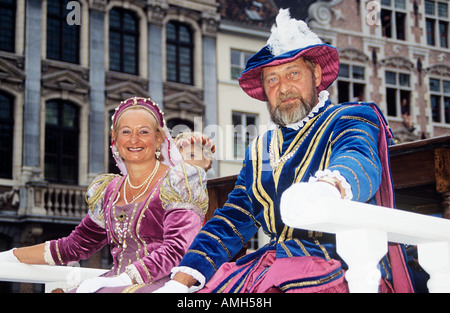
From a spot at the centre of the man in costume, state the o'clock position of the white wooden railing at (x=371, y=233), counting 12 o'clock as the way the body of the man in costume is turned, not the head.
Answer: The white wooden railing is roughly at 10 o'clock from the man in costume.

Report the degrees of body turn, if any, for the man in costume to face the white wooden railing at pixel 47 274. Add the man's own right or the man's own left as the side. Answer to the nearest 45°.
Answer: approximately 90° to the man's own right

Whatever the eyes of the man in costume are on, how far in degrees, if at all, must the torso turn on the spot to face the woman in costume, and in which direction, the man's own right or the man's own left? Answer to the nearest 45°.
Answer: approximately 90° to the man's own right

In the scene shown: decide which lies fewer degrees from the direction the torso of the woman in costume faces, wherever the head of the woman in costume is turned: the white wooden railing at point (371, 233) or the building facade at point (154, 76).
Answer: the white wooden railing

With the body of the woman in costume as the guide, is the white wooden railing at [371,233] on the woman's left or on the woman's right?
on the woman's left

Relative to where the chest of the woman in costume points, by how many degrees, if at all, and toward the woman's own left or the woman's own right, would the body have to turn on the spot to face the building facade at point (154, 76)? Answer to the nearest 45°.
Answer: approximately 135° to the woman's own right

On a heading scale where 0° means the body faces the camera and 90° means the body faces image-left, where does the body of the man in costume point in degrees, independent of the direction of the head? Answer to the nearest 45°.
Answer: approximately 45°
